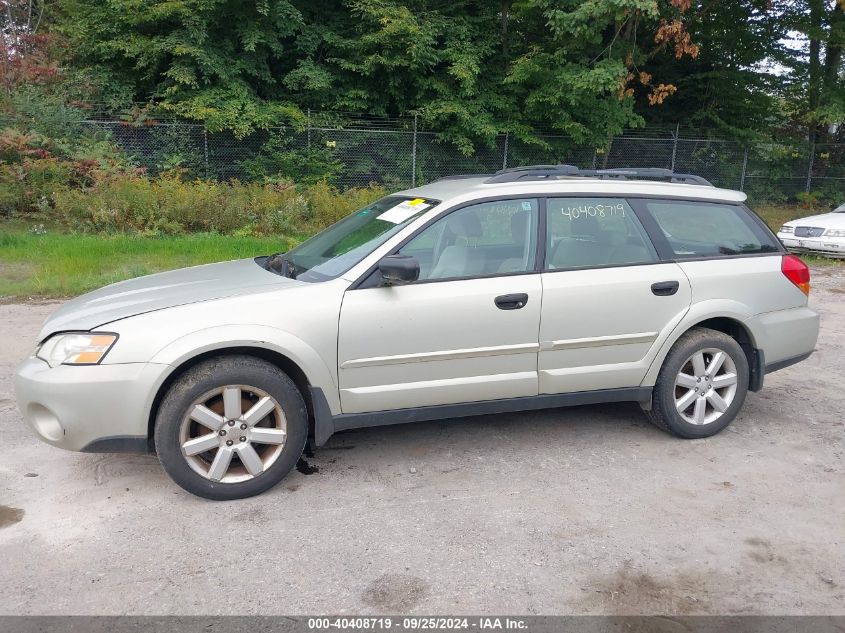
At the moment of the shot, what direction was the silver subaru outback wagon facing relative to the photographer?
facing to the left of the viewer

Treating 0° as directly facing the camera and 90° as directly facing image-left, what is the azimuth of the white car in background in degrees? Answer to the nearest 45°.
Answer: approximately 45°

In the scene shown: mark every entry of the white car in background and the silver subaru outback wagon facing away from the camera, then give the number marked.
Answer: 0

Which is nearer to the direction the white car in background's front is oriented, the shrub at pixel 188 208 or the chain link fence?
the shrub

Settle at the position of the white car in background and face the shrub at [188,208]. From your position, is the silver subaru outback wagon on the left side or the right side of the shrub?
left

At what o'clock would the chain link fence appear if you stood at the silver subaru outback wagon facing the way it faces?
The chain link fence is roughly at 3 o'clock from the silver subaru outback wagon.

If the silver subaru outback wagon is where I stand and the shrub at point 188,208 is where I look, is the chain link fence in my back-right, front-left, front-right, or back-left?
front-right

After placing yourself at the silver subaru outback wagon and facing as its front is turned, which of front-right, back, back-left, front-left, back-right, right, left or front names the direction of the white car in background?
back-right

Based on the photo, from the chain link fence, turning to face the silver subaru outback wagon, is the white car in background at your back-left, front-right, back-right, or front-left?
front-left

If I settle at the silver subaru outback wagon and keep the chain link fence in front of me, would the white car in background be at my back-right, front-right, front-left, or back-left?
front-right

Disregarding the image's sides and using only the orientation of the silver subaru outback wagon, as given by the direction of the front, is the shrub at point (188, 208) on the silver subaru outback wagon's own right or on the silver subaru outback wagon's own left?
on the silver subaru outback wagon's own right

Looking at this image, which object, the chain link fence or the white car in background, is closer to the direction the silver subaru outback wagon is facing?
the chain link fence
